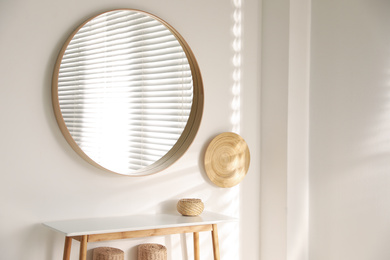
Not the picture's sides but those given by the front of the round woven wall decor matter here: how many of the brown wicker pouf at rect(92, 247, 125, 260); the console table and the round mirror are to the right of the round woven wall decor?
3

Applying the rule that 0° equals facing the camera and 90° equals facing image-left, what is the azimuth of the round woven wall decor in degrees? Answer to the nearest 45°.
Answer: approximately 315°

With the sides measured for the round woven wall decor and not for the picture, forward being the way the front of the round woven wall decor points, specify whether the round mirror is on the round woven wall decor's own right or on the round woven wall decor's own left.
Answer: on the round woven wall decor's own right

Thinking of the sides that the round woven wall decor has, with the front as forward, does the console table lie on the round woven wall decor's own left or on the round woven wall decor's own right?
on the round woven wall decor's own right

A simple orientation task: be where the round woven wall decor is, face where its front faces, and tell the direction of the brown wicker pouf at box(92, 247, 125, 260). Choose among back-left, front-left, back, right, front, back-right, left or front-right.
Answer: right
